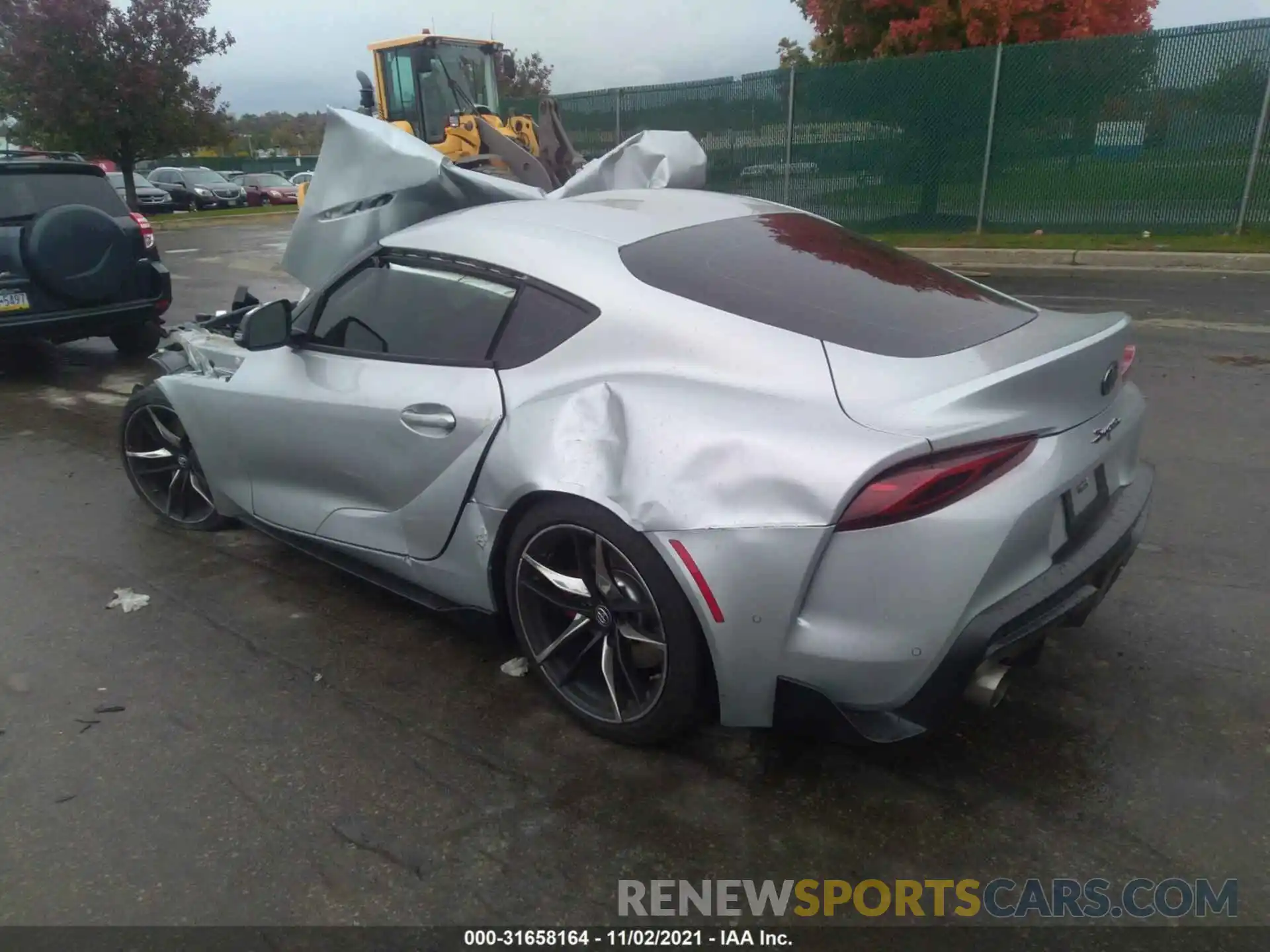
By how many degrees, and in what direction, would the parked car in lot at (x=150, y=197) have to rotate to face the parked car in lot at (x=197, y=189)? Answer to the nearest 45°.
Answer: approximately 90° to its left

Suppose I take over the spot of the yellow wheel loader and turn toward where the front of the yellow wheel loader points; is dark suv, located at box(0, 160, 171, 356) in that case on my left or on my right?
on my right

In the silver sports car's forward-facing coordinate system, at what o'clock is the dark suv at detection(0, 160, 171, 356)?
The dark suv is roughly at 12 o'clock from the silver sports car.

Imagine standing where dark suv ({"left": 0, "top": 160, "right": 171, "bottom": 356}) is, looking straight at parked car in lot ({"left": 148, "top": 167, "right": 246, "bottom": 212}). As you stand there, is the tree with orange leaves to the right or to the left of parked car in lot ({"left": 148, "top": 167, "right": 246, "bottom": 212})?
right
